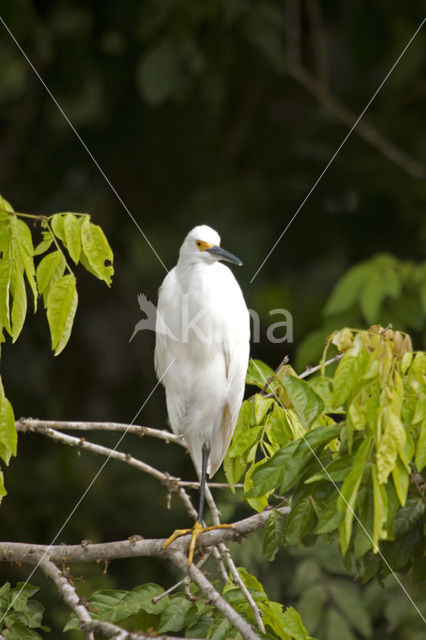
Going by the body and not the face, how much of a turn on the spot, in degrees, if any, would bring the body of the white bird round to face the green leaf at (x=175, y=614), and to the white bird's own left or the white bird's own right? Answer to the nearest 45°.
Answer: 0° — it already faces it

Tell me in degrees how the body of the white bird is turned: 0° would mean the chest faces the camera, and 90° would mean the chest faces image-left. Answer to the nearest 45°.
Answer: approximately 0°

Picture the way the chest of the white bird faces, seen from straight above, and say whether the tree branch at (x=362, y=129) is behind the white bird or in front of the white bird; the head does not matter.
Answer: behind

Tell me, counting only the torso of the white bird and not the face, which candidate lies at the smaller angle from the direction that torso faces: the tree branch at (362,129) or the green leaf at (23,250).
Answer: the green leaf
